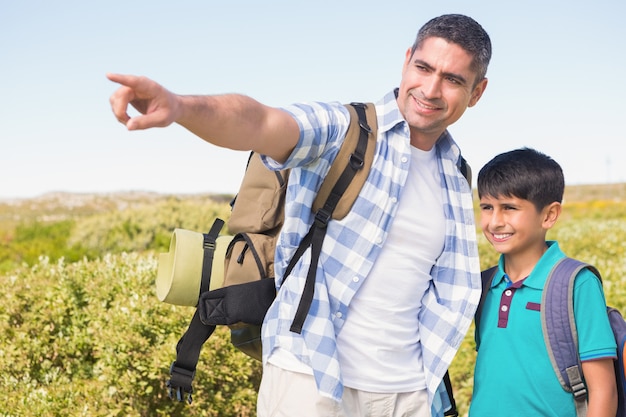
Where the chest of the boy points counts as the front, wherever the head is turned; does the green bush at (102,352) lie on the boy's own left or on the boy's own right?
on the boy's own right

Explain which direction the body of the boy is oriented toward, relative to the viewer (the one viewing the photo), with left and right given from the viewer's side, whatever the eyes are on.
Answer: facing the viewer and to the left of the viewer

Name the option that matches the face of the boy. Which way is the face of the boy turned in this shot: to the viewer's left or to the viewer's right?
to the viewer's left

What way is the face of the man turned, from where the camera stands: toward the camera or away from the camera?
toward the camera
